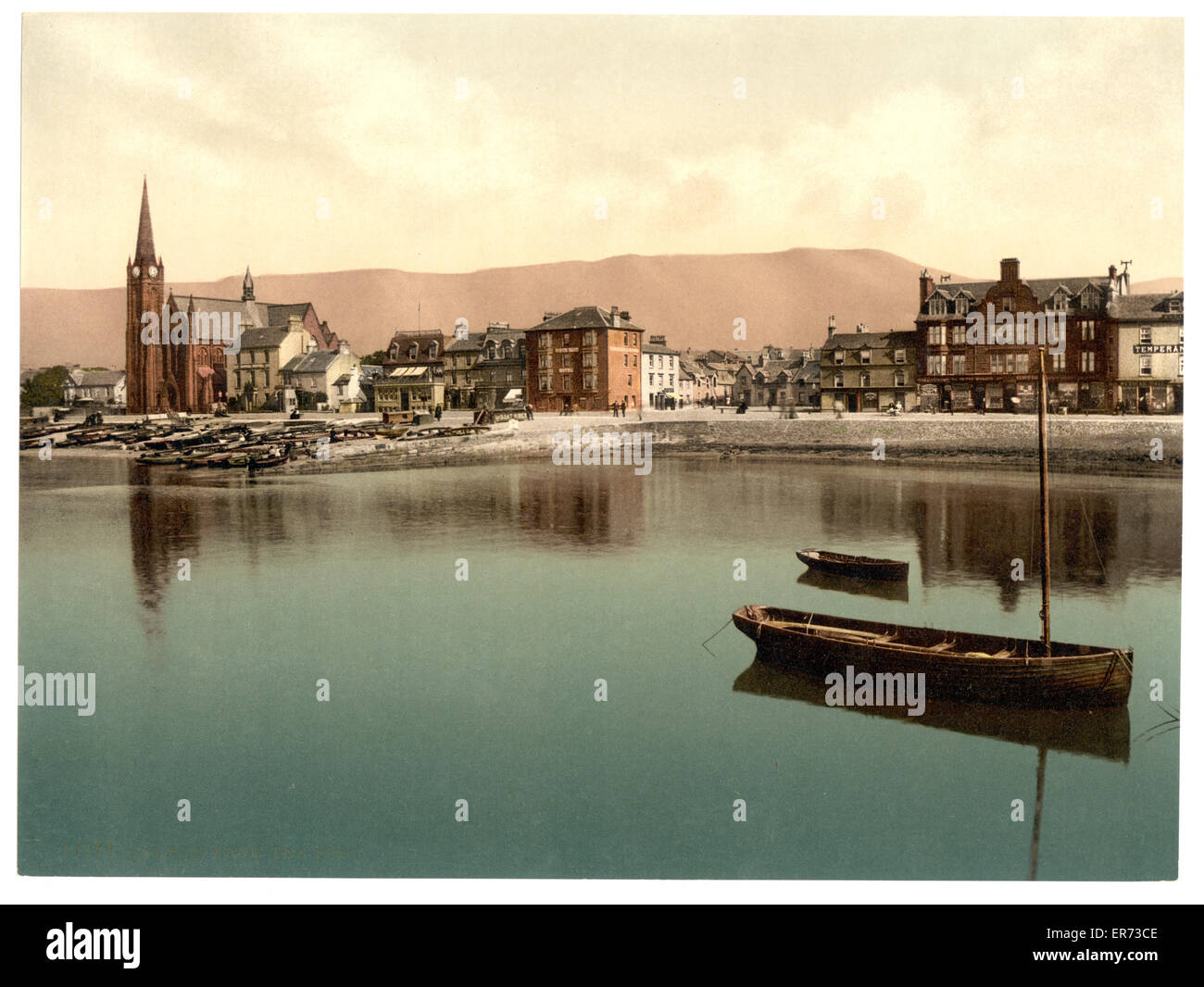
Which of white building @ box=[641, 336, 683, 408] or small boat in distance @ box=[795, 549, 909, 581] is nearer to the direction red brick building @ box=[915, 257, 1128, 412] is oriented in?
the small boat in distance

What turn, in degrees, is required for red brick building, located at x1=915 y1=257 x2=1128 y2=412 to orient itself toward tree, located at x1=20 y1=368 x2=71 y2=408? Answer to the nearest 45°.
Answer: approximately 45° to its right

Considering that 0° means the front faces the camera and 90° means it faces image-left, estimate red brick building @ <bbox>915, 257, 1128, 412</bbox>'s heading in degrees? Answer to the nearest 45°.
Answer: approximately 0°

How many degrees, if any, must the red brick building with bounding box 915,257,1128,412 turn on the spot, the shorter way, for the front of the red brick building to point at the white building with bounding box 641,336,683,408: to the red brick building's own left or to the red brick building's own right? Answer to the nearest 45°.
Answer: approximately 135° to the red brick building's own right

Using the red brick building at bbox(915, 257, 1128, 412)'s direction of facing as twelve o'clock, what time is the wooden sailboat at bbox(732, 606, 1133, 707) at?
The wooden sailboat is roughly at 12 o'clock from the red brick building.

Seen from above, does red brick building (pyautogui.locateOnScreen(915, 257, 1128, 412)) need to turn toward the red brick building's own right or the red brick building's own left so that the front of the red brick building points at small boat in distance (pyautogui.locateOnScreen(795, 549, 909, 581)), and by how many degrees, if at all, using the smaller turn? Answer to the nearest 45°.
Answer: approximately 45° to the red brick building's own right
